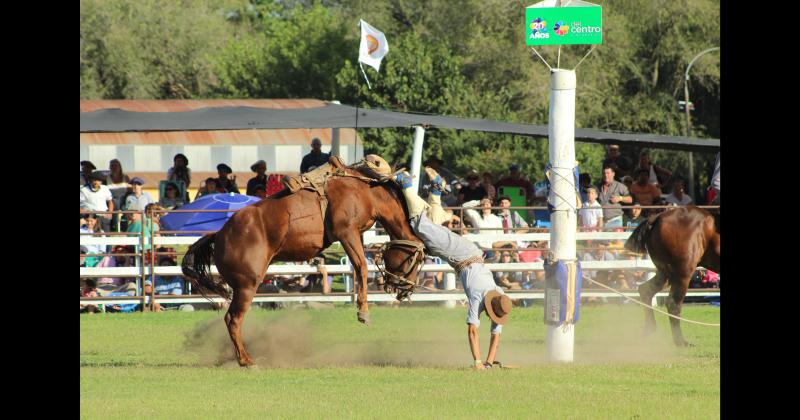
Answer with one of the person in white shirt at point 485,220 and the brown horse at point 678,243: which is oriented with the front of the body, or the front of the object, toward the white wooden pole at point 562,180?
the person in white shirt

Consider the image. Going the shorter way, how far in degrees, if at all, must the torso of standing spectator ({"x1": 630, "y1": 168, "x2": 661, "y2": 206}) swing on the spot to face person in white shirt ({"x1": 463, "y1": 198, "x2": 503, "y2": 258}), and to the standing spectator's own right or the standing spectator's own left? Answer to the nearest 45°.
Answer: approximately 45° to the standing spectator's own right

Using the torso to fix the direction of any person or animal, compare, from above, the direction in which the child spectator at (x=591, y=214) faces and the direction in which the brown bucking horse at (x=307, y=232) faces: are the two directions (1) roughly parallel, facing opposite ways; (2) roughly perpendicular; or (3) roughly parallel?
roughly perpendicular

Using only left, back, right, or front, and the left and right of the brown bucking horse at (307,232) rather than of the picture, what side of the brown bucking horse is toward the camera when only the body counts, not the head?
right

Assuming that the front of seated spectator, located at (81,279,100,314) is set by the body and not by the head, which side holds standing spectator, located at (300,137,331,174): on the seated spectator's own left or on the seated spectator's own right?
on the seated spectator's own left

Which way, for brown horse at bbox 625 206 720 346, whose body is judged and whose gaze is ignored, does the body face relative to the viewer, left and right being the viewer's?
facing away from the viewer and to the right of the viewer

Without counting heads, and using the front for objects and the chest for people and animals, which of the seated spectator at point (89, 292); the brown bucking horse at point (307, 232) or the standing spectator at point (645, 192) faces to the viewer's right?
the brown bucking horse

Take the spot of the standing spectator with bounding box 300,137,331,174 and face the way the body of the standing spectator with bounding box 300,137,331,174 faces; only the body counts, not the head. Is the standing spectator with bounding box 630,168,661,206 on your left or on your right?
on your left

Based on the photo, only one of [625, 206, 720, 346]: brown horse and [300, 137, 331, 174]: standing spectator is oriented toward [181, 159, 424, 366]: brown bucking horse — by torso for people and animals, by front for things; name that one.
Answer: the standing spectator

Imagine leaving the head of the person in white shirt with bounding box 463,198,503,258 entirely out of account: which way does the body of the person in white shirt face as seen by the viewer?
toward the camera

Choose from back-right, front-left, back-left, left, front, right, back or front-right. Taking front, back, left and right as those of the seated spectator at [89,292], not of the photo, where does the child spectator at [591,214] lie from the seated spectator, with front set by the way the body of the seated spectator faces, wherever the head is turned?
left

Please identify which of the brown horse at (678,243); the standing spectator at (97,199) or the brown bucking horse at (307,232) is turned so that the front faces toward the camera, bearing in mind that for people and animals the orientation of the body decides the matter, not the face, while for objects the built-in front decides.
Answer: the standing spectator

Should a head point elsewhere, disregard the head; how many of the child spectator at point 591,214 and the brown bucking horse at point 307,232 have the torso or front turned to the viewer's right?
1

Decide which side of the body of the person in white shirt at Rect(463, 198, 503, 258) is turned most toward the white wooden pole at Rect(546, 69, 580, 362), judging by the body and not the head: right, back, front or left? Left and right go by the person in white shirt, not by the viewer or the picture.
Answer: front

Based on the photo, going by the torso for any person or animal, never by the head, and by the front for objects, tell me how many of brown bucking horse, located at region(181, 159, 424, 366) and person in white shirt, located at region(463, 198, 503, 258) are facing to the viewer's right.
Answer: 1
